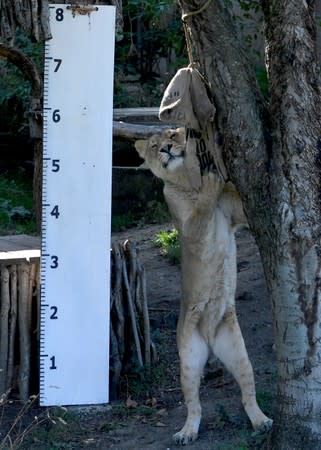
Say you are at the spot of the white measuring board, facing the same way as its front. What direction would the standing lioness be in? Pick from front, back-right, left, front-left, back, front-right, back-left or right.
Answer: front-left

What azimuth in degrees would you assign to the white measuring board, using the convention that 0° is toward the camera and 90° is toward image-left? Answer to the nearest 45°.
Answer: approximately 0°

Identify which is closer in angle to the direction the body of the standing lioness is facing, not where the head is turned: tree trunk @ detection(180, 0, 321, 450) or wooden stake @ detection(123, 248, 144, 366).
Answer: the tree trunk

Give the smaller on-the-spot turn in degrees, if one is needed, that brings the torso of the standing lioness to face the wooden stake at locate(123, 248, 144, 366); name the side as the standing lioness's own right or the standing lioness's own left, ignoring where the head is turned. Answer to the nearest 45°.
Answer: approximately 135° to the standing lioness's own right

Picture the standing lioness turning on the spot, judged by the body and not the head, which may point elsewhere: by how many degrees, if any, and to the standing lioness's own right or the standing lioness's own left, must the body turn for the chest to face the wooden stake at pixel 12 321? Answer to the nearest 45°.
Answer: approximately 135° to the standing lioness's own right

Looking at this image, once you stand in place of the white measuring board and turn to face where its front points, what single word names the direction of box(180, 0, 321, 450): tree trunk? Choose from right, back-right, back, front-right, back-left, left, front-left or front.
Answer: front-left
